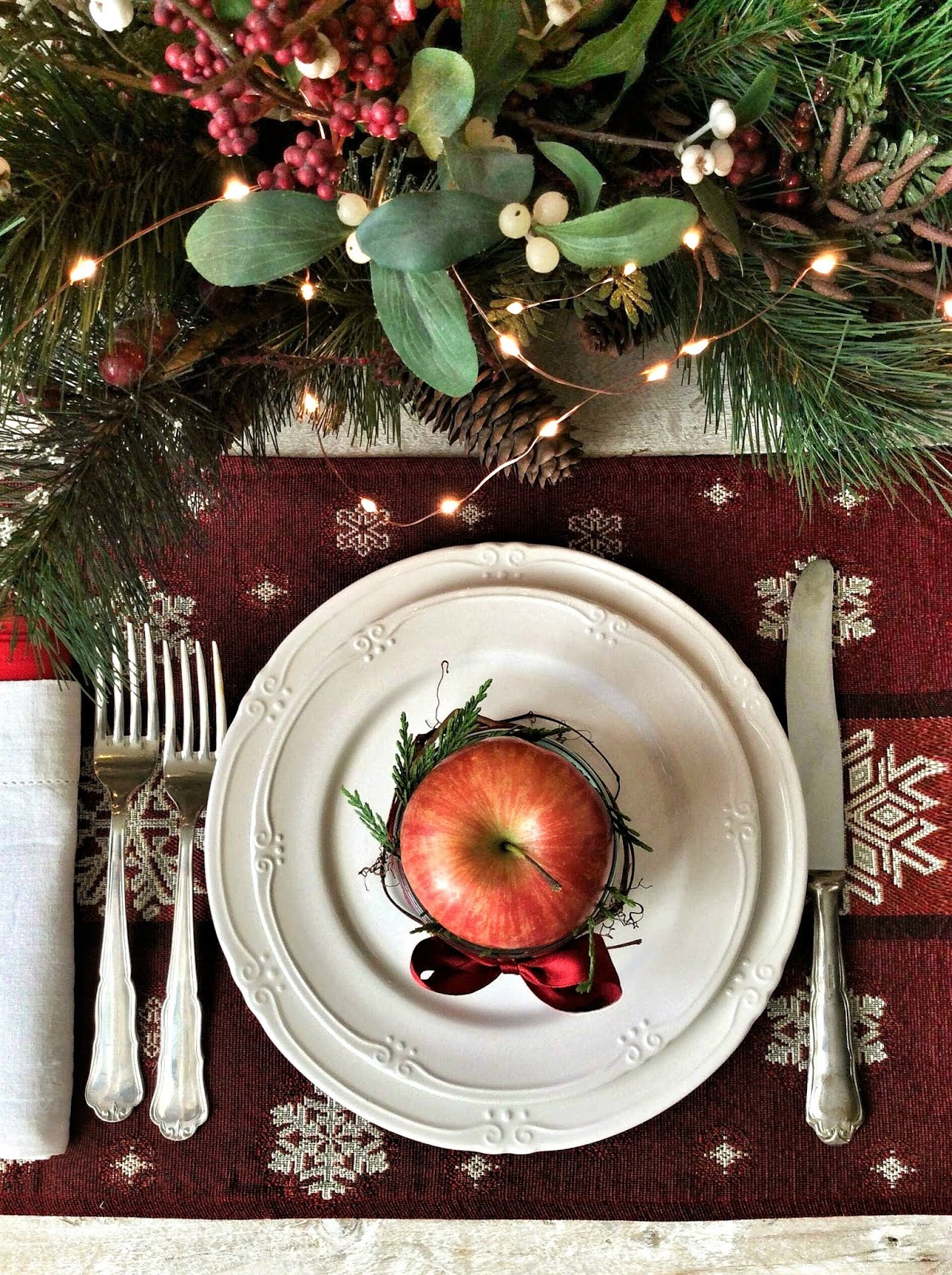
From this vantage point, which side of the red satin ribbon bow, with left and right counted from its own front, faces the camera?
front
